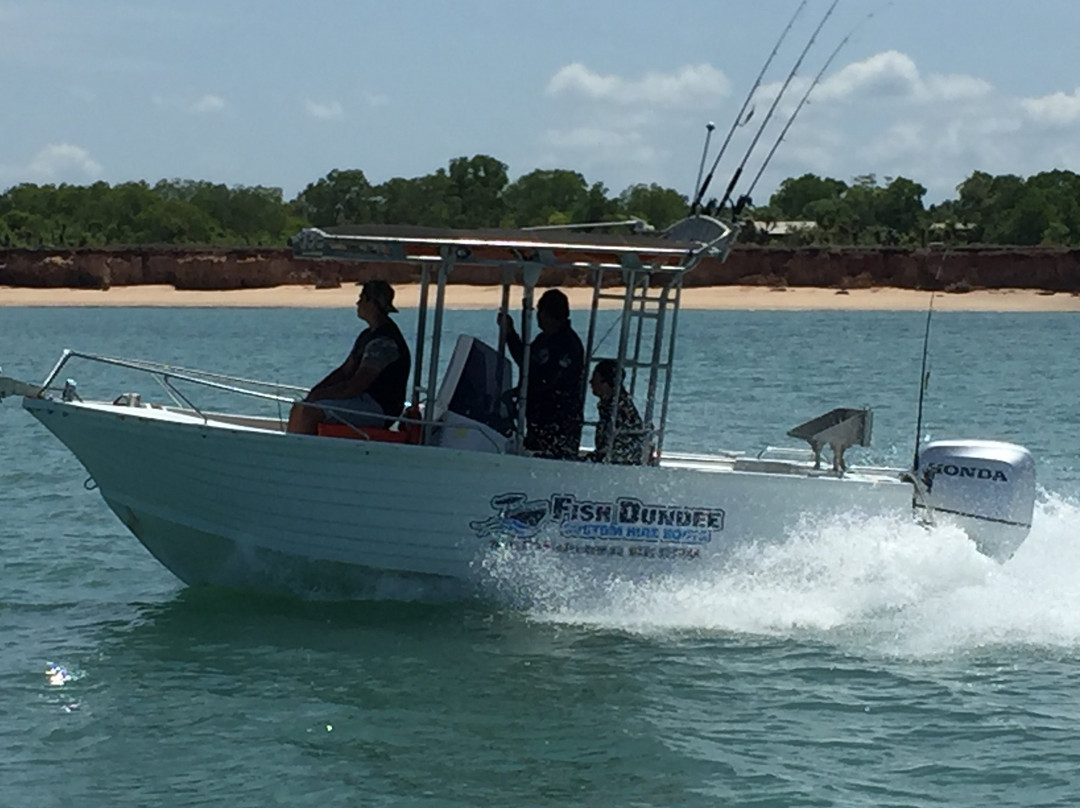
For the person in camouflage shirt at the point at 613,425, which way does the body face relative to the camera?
to the viewer's left

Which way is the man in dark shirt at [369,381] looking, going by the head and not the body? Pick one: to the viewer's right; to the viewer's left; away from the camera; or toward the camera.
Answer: to the viewer's left

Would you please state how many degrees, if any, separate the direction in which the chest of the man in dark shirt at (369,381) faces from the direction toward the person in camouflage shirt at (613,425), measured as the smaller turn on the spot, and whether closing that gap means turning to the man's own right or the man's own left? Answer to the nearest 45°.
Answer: approximately 180°

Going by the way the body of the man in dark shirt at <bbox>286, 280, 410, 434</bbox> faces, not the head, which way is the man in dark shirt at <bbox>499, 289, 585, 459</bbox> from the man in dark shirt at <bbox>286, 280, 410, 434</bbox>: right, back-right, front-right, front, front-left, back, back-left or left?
back

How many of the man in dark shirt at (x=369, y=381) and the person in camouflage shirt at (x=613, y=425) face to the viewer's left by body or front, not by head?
2

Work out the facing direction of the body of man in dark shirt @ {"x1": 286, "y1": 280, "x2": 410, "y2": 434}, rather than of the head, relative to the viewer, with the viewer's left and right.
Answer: facing to the left of the viewer

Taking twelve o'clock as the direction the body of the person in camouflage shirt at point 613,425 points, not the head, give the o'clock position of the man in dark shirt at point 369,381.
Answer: The man in dark shirt is roughly at 12 o'clock from the person in camouflage shirt.

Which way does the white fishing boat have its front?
to the viewer's left
